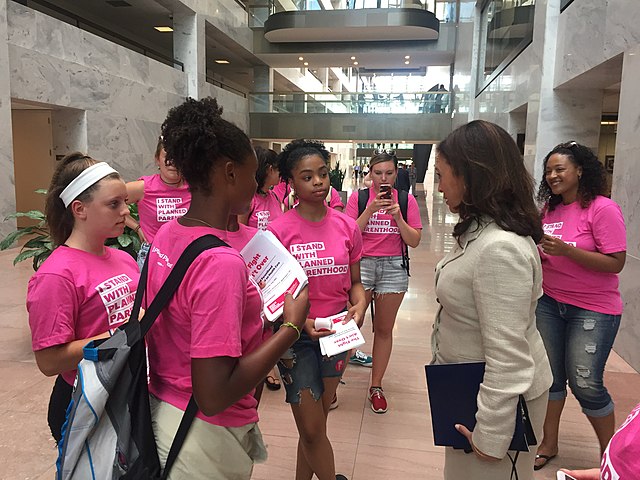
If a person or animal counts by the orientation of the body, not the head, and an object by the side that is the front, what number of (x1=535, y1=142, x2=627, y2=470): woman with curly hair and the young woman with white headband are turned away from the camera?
0

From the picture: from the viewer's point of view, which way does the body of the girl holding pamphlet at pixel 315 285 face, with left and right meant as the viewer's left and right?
facing the viewer and to the right of the viewer

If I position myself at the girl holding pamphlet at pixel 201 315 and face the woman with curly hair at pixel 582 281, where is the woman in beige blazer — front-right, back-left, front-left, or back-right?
front-right

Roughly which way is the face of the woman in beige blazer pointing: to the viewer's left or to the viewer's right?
to the viewer's left

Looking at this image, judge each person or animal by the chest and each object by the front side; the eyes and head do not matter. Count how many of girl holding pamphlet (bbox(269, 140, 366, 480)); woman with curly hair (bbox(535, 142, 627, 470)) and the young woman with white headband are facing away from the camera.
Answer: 0

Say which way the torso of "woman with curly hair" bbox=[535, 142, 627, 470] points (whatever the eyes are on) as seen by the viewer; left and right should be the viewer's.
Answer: facing the viewer and to the left of the viewer

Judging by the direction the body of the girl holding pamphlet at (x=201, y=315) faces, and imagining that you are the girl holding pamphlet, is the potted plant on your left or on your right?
on your left

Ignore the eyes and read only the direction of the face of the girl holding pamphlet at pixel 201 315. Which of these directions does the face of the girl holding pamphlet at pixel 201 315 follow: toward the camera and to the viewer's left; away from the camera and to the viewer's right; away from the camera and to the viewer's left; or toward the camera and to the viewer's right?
away from the camera and to the viewer's right

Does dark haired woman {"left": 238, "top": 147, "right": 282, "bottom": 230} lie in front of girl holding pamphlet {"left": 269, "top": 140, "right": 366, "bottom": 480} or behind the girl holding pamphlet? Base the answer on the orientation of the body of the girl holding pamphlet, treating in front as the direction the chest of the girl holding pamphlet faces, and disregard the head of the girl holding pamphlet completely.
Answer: behind

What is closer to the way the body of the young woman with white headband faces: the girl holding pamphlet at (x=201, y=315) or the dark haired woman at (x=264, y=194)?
the girl holding pamphlet

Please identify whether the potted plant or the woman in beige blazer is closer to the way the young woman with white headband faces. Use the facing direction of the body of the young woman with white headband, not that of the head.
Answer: the woman in beige blazer

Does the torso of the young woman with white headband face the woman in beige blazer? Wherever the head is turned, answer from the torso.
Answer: yes

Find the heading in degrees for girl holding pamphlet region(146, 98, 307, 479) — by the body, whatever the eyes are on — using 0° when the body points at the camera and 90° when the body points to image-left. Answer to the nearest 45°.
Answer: approximately 225°

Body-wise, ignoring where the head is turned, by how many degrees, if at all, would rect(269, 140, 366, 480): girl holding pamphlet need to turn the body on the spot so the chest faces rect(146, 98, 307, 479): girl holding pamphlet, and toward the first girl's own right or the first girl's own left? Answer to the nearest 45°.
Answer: approximately 45° to the first girl's own right
